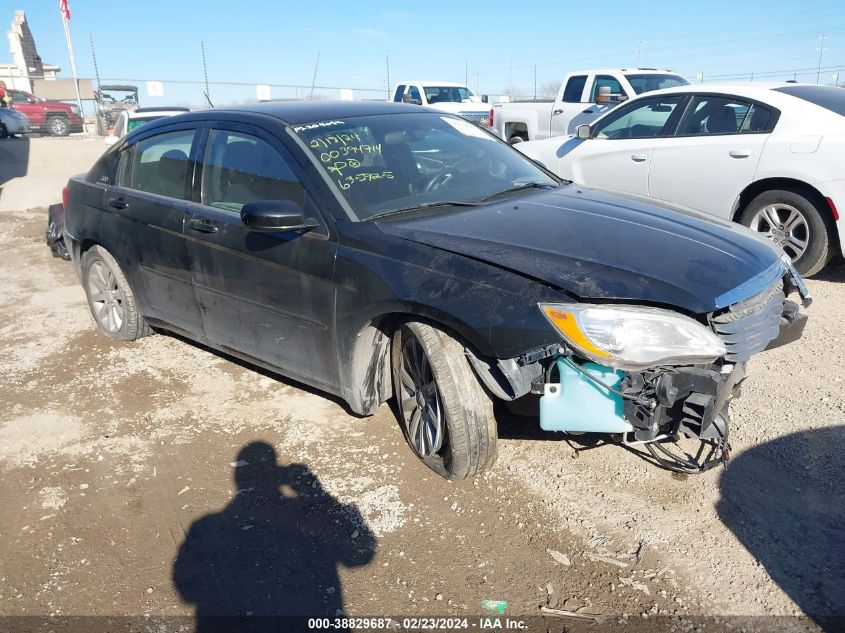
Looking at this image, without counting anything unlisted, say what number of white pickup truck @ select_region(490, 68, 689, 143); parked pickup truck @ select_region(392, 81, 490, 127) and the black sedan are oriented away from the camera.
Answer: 0

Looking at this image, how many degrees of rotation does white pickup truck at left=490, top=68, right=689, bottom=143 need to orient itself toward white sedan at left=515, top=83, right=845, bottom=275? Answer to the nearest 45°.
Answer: approximately 45° to its right

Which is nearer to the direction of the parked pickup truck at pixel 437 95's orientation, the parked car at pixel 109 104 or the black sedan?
the black sedan

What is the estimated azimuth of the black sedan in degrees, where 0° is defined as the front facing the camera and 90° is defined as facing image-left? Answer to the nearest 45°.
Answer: approximately 315°

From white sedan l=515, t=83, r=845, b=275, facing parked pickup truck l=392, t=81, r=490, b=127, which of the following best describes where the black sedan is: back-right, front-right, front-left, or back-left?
back-left

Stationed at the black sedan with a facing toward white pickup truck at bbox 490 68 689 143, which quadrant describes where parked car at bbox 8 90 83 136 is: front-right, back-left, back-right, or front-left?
front-left

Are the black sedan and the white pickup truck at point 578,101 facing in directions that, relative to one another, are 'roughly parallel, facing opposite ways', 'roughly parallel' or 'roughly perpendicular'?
roughly parallel

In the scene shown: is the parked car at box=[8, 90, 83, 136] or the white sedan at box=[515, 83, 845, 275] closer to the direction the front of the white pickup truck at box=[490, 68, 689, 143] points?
the white sedan

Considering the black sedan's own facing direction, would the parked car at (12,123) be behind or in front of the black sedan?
behind

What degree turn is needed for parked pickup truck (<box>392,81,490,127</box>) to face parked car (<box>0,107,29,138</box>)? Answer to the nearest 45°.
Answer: approximately 135° to its right

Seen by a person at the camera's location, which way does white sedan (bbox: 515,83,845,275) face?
facing away from the viewer and to the left of the viewer

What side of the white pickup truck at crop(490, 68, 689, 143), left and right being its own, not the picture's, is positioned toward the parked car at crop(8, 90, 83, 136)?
back

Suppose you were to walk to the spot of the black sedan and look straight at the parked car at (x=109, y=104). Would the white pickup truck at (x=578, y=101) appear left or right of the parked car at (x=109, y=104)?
right

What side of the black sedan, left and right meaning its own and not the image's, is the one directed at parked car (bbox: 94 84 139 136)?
back

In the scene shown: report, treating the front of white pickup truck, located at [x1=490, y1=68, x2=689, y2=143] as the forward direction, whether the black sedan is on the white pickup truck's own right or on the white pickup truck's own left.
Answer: on the white pickup truck's own right

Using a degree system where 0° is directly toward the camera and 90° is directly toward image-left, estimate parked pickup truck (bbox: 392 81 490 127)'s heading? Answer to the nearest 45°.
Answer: approximately 315°

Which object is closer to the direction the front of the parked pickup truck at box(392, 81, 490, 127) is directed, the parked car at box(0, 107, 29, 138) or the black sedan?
the black sedan

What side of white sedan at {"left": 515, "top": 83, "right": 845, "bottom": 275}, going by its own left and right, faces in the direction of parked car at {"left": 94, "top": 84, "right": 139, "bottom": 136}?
front
